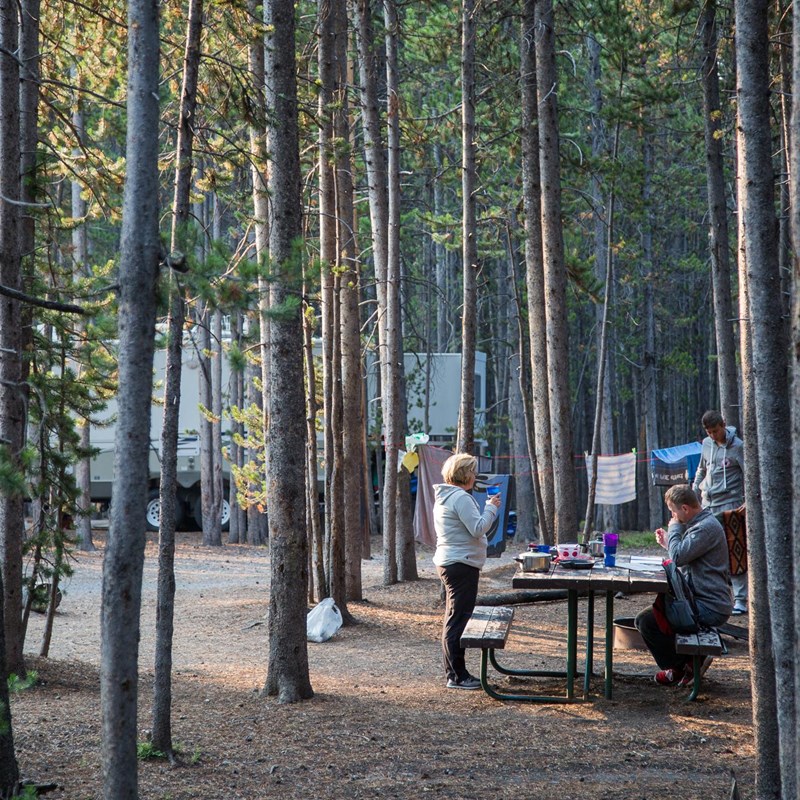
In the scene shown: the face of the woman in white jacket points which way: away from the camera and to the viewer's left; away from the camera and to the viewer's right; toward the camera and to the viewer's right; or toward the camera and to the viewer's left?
away from the camera and to the viewer's right

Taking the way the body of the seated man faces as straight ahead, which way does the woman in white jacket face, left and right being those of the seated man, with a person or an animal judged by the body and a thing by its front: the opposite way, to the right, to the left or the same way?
the opposite way

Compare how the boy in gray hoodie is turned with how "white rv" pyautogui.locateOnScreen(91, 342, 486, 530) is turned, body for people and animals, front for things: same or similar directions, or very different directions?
very different directions

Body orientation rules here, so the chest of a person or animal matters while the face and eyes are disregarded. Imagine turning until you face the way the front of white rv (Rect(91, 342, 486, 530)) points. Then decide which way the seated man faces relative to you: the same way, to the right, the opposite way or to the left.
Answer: the opposite way

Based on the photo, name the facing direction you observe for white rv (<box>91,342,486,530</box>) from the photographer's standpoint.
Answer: facing to the right of the viewer

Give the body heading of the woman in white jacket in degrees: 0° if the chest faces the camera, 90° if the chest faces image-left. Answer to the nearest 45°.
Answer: approximately 270°

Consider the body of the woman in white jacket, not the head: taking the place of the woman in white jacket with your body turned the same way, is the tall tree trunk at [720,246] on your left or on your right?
on your left

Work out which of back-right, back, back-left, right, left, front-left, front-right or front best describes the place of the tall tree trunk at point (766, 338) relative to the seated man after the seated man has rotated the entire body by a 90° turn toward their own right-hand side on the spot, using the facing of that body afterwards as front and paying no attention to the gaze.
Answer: back

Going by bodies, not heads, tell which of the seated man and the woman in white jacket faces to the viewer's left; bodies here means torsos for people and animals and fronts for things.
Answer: the seated man

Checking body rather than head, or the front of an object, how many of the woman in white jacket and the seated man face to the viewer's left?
1

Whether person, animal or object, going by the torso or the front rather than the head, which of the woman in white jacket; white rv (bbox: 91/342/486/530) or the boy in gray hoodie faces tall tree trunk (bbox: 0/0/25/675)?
the boy in gray hoodie

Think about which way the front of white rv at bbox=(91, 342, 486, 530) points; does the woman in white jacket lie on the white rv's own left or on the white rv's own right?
on the white rv's own right

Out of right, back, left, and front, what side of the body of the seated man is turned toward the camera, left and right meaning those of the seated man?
left

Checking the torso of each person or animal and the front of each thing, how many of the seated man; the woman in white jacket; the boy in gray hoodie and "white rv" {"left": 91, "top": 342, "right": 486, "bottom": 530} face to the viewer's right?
2

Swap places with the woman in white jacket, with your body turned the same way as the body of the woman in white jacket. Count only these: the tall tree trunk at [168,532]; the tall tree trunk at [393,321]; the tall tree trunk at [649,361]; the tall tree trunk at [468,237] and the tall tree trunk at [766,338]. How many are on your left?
3

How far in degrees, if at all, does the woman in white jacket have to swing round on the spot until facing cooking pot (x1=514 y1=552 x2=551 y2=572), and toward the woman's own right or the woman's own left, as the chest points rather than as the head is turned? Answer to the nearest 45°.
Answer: approximately 45° to the woman's own right

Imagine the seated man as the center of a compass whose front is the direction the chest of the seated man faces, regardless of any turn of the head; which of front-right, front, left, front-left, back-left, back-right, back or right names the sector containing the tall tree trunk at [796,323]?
left

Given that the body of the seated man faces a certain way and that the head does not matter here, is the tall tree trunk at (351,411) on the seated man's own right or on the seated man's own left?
on the seated man's own right
